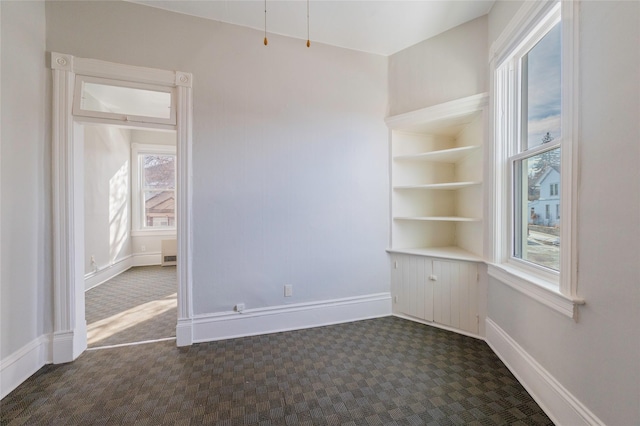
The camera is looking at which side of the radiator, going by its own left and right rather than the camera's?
front

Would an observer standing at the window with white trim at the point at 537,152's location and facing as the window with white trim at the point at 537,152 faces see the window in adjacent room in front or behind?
in front

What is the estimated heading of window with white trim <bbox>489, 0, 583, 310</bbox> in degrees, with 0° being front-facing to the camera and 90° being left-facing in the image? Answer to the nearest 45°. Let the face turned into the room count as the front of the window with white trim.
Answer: approximately 45°

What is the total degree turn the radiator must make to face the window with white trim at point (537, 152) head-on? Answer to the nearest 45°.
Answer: approximately 45° to its left

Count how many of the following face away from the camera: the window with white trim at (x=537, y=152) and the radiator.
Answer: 0
